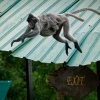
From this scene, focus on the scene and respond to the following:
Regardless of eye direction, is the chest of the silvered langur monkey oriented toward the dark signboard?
no

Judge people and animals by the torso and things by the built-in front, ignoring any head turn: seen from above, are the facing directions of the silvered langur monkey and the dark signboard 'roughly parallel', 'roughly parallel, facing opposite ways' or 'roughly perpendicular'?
roughly perpendicular

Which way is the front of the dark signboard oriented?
toward the camera

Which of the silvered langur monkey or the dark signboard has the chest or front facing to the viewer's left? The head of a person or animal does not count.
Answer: the silvered langur monkey

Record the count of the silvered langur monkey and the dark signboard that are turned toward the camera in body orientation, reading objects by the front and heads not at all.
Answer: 1

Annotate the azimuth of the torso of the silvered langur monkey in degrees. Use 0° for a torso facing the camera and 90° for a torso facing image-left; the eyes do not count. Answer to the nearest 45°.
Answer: approximately 90°
